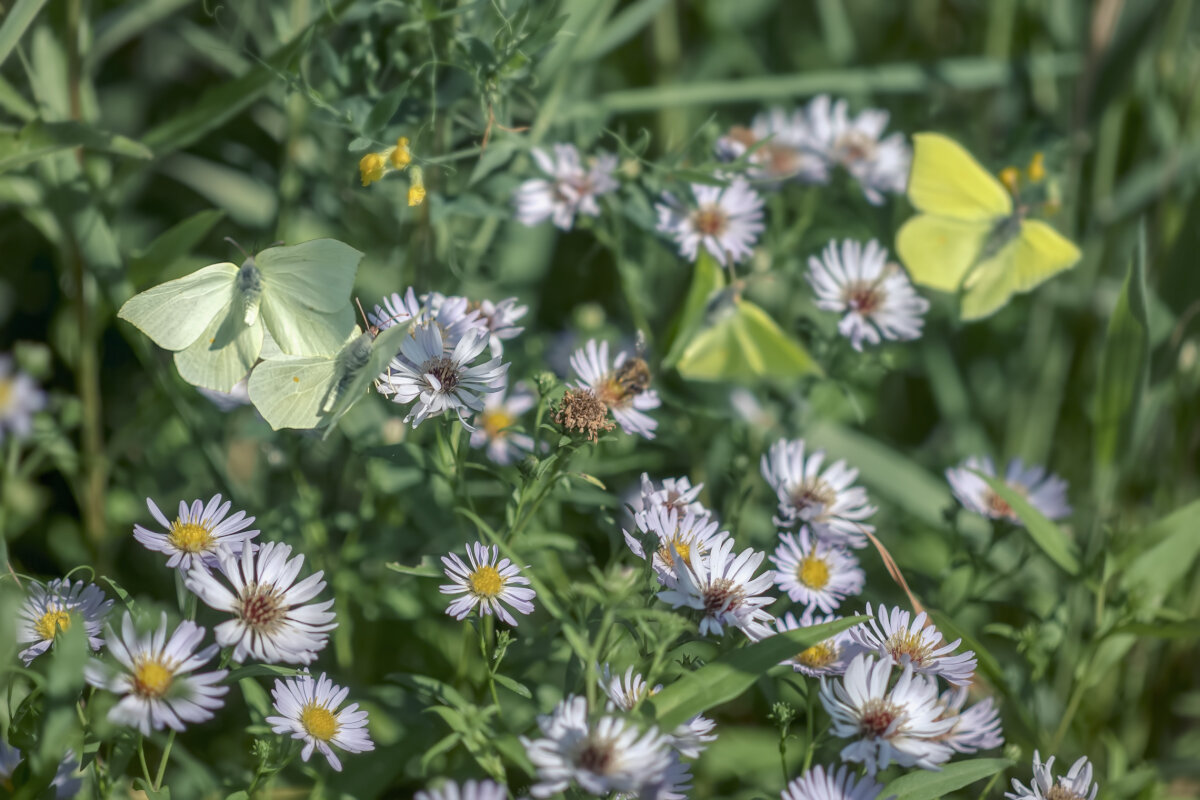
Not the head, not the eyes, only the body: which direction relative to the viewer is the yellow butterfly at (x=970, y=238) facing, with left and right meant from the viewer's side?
facing away from the viewer and to the right of the viewer

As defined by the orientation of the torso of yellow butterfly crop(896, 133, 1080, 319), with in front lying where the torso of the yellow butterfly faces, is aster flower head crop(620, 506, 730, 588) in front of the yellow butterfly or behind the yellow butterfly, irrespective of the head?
behind

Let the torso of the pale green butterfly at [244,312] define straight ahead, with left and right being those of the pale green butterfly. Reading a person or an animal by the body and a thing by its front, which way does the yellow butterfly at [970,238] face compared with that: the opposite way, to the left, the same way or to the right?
to the right

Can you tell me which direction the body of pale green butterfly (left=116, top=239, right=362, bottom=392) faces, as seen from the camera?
away from the camera

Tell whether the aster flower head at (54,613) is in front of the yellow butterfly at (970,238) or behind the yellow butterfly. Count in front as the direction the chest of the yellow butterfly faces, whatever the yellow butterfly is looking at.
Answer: behind

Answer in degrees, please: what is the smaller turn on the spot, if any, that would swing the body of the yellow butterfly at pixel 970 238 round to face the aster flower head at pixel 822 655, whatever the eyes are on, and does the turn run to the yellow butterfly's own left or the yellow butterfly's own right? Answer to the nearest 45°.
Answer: approximately 135° to the yellow butterfly's own right

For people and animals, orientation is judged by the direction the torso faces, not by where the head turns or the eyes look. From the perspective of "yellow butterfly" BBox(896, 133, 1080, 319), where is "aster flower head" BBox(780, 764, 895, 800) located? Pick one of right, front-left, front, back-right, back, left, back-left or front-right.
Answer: back-right

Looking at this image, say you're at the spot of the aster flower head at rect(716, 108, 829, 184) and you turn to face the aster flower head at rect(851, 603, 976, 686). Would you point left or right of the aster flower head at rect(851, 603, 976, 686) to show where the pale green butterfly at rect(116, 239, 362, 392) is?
right
